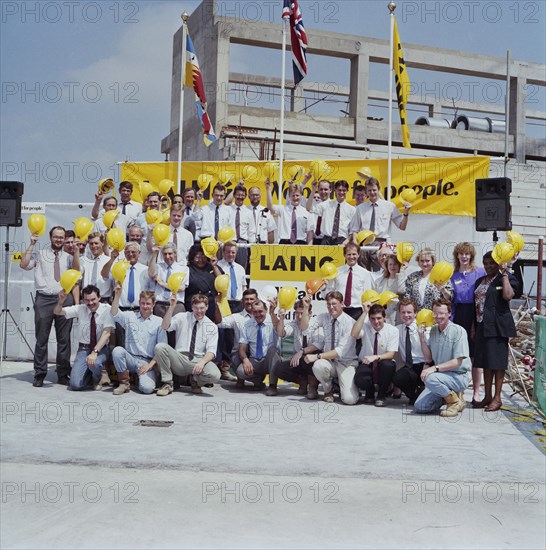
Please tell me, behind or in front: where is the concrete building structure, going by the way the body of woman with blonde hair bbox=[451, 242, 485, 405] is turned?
behind

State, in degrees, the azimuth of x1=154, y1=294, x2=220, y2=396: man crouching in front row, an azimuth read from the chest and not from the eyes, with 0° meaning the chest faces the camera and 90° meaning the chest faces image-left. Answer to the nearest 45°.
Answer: approximately 0°

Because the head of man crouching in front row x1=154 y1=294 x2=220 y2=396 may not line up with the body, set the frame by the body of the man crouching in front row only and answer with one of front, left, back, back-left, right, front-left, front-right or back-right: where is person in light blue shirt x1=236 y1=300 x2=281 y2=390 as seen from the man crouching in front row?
left

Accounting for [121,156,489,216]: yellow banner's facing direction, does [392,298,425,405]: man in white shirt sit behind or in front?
in front

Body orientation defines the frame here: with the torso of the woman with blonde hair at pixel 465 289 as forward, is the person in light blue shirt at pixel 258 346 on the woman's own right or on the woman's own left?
on the woman's own right

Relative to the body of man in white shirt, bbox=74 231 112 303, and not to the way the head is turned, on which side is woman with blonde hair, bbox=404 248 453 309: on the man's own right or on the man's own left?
on the man's own left

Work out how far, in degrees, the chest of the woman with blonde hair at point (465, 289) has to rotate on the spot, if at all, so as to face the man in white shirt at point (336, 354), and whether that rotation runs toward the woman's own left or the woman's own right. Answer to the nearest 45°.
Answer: approximately 90° to the woman's own right

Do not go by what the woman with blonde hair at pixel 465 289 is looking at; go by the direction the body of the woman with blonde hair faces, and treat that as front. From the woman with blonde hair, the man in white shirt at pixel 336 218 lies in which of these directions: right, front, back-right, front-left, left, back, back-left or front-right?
back-right
